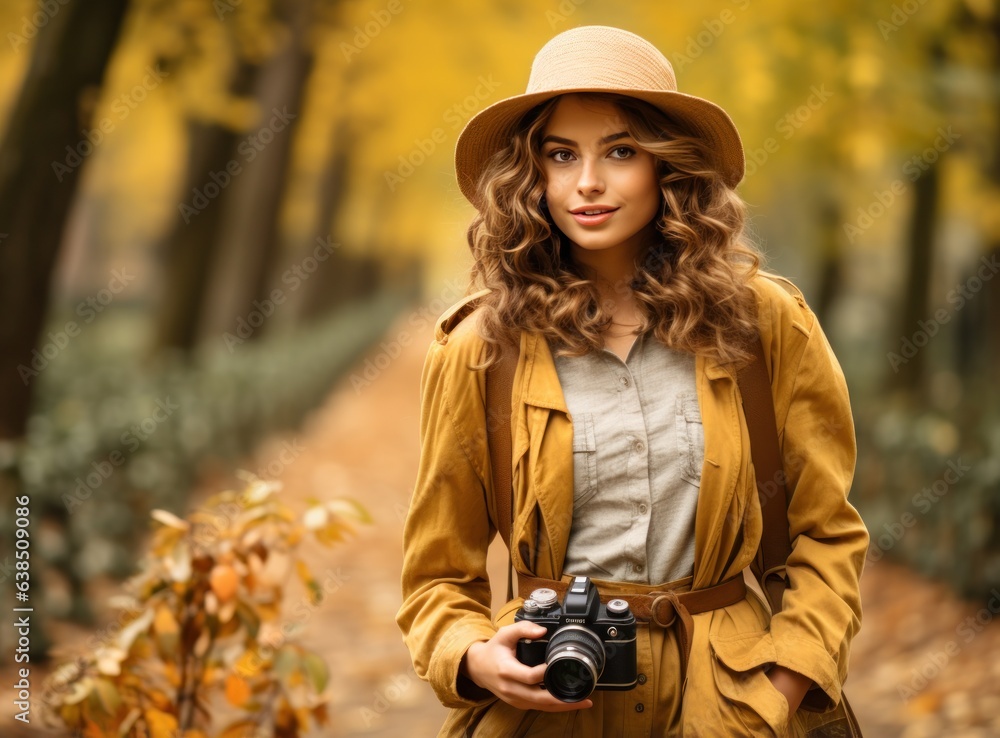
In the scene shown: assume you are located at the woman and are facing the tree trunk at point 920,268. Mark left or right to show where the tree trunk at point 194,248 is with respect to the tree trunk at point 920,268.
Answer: left

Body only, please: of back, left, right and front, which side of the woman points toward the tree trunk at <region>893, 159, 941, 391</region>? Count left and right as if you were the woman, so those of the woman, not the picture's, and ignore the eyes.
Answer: back

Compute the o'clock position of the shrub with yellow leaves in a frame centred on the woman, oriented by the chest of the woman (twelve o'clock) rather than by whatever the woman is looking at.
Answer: The shrub with yellow leaves is roughly at 4 o'clock from the woman.

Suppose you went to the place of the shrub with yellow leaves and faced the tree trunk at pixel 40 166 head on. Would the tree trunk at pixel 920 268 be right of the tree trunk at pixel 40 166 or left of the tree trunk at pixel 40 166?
right

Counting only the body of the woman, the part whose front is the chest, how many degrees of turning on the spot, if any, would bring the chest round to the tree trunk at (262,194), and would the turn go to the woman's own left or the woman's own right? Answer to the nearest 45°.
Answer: approximately 180°

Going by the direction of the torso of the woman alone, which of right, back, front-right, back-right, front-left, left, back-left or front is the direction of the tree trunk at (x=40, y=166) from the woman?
back-right

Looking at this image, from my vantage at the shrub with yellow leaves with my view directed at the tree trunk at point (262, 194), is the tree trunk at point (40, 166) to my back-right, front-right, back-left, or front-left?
front-left

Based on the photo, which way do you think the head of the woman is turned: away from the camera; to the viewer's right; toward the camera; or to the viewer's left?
toward the camera

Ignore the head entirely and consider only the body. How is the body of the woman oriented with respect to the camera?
toward the camera

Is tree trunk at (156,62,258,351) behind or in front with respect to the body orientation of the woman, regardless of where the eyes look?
behind
